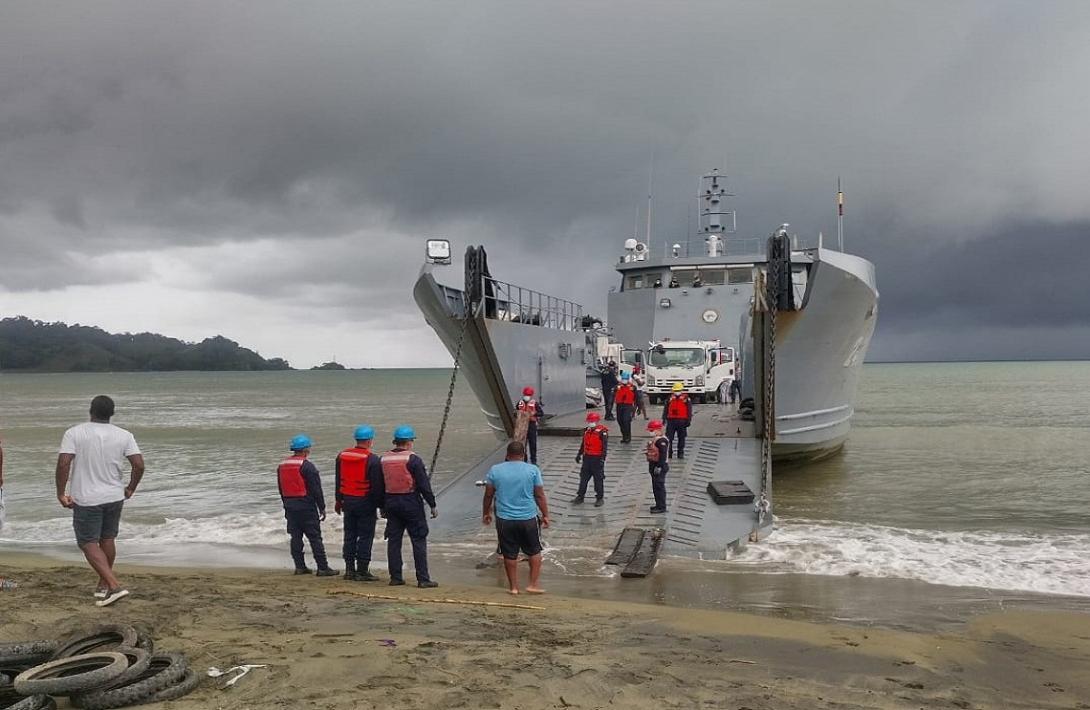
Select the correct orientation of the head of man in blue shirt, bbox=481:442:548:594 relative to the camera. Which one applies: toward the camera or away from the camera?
away from the camera

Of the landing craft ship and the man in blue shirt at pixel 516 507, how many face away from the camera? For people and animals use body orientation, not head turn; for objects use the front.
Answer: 1

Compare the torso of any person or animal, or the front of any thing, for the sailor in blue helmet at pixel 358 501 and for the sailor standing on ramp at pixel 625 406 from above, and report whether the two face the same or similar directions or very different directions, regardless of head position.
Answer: very different directions

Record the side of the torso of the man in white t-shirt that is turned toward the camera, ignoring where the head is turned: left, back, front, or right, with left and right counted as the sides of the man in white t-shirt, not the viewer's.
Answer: back

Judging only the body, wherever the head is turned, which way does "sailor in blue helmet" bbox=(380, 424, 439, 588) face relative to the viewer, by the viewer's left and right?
facing away from the viewer and to the right of the viewer

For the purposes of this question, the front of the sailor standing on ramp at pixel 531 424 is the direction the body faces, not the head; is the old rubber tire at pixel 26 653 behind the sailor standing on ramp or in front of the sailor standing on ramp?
in front

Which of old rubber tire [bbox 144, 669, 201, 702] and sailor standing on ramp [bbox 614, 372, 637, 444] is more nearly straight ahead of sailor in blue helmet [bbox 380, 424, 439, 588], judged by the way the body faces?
the sailor standing on ramp

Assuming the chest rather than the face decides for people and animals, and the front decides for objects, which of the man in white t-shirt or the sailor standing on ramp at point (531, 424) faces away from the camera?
the man in white t-shirt

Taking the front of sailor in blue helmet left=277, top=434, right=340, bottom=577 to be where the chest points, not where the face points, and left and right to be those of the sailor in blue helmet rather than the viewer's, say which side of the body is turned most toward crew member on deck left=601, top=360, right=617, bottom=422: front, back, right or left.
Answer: front

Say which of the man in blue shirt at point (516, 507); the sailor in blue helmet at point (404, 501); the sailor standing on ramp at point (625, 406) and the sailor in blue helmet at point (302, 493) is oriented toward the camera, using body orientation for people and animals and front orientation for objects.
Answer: the sailor standing on ramp

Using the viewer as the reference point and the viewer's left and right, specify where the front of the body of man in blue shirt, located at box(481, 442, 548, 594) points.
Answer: facing away from the viewer

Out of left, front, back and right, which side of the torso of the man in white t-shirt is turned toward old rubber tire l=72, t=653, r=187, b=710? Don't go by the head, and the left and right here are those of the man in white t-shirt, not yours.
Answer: back

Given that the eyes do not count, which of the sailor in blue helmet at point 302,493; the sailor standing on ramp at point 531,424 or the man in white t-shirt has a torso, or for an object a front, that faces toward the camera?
the sailor standing on ramp

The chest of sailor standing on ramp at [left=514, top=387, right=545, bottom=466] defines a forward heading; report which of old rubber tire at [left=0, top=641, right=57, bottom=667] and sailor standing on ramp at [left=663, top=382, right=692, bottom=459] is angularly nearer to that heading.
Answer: the old rubber tire

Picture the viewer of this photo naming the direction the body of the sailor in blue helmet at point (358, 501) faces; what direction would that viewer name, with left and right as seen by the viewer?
facing away from the viewer and to the right of the viewer

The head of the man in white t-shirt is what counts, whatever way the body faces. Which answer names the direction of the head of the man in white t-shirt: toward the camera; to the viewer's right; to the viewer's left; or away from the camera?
away from the camera

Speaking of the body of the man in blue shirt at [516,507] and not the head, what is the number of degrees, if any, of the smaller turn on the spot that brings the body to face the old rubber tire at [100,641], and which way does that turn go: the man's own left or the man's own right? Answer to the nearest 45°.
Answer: approximately 135° to the man's own left

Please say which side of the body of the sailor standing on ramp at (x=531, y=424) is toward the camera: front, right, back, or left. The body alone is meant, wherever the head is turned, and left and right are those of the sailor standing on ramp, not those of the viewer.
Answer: front

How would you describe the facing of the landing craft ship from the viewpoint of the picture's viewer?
facing the viewer
